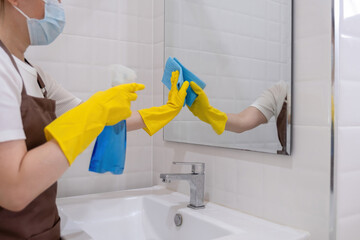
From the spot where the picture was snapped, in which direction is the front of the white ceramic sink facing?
facing the viewer and to the left of the viewer

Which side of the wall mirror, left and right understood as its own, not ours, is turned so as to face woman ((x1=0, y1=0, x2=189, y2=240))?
front

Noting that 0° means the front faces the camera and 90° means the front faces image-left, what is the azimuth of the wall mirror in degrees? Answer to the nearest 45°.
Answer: approximately 45°

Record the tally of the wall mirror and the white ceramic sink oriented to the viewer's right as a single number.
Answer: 0

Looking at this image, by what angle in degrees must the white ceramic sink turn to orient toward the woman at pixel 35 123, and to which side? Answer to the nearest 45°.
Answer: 0° — it already faces them
